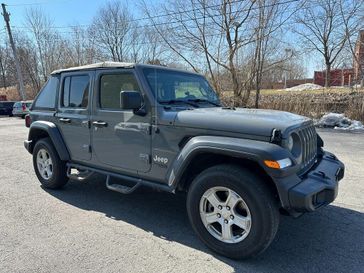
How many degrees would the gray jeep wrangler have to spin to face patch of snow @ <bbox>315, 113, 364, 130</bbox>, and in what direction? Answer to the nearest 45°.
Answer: approximately 90° to its left

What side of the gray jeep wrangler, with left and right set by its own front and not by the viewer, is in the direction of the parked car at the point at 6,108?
back

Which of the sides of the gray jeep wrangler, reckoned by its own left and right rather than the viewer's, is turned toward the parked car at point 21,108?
back

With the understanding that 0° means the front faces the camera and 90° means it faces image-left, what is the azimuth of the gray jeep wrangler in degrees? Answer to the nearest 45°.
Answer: approximately 315°
